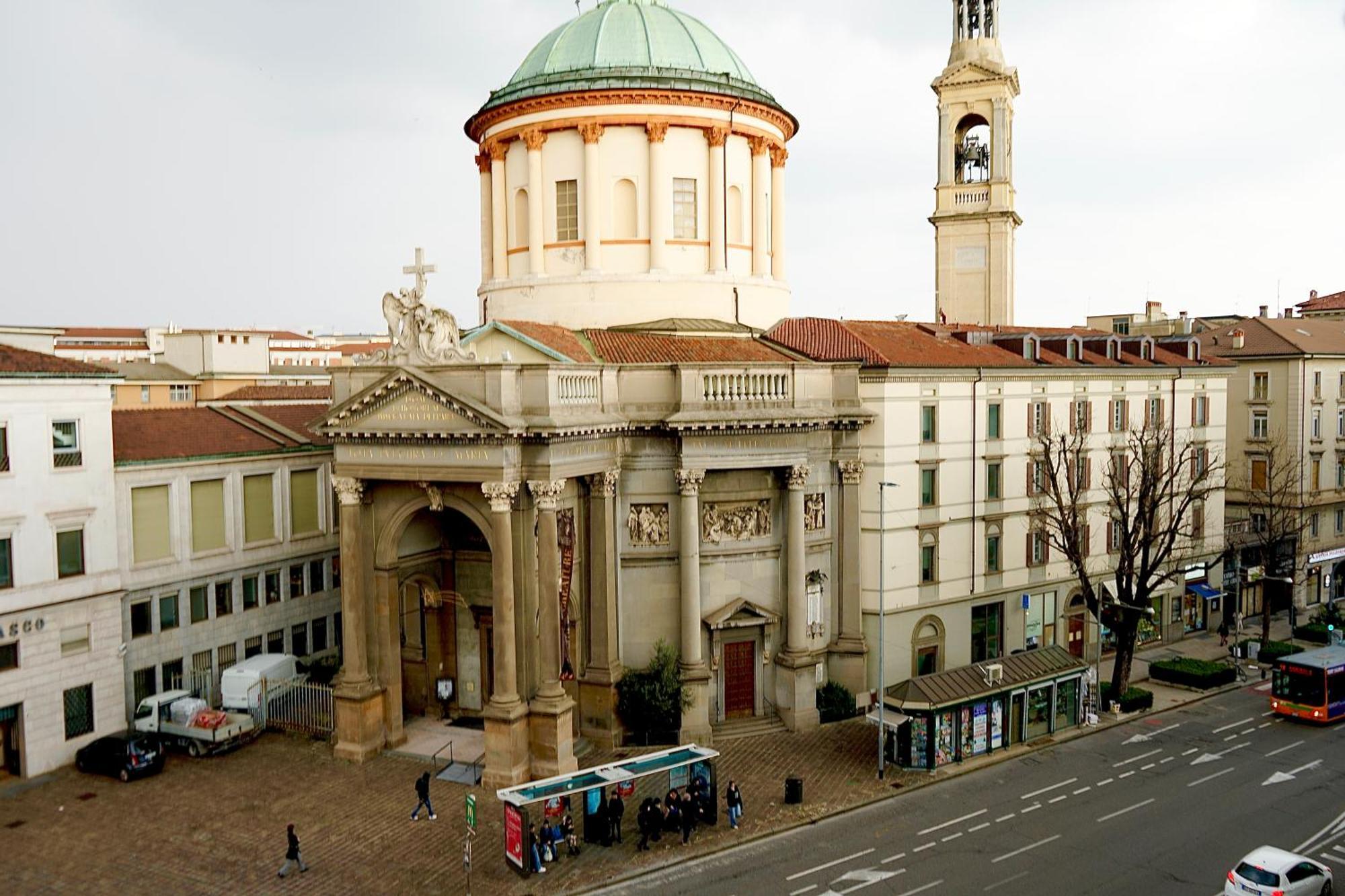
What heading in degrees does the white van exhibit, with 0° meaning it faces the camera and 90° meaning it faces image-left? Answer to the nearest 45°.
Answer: approximately 225°

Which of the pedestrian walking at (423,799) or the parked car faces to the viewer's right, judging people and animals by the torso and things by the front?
the pedestrian walking

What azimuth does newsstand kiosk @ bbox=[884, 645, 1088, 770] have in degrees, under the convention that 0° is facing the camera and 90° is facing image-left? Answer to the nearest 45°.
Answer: approximately 315°

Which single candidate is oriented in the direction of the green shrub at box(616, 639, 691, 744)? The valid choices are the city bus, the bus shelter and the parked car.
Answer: the city bus

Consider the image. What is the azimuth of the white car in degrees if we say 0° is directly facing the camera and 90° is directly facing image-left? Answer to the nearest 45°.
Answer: approximately 225°

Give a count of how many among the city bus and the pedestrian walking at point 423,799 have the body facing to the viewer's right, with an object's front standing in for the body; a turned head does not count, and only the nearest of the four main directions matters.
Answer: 1

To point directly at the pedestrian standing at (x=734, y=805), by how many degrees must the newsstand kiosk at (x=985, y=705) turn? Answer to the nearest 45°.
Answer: approximately 90° to its right

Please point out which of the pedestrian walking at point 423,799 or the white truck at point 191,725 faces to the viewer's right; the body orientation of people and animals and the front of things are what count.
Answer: the pedestrian walking

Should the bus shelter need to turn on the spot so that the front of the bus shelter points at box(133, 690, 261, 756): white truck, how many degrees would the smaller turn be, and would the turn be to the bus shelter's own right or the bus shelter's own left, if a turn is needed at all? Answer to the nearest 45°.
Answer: approximately 180°

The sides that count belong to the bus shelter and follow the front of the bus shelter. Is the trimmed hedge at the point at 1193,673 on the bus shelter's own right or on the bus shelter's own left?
on the bus shelter's own left

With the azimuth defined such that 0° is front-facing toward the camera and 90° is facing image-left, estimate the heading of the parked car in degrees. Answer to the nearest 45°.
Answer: approximately 135°

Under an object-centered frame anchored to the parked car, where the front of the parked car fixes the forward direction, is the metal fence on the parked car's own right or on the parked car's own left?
on the parked car's own right

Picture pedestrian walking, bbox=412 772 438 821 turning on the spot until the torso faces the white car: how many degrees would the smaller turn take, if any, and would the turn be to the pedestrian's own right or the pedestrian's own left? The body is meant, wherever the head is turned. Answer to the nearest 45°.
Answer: approximately 45° to the pedestrian's own right

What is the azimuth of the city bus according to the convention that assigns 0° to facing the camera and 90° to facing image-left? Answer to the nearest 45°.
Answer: approximately 45°
